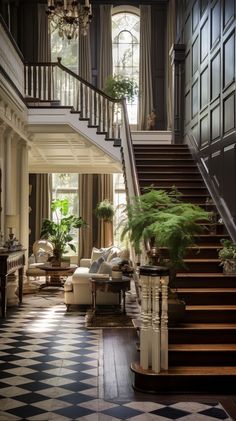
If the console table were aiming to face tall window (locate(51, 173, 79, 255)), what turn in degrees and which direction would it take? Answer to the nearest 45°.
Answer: approximately 90° to its left

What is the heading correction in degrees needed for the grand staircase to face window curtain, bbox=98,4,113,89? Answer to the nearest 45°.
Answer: approximately 180°

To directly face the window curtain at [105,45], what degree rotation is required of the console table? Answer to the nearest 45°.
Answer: approximately 90° to its left

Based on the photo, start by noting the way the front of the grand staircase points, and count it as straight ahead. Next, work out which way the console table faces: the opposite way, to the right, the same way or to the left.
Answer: to the left

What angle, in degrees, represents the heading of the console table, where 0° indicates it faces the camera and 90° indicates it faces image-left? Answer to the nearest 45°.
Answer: approximately 270°

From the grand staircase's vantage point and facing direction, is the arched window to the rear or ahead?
to the rear

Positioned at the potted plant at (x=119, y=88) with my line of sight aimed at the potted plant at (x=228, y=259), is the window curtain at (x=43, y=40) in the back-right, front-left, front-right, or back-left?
back-right

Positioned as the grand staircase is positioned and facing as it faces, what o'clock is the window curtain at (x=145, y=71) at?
The window curtain is roughly at 6 o'clock from the grand staircase.

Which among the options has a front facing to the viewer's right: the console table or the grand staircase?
the console table

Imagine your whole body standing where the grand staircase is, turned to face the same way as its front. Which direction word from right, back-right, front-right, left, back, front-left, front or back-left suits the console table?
back-right

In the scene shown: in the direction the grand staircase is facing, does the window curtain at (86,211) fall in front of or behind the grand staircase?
behind

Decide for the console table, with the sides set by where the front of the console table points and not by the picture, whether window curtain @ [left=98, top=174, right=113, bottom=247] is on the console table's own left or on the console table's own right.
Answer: on the console table's own left
